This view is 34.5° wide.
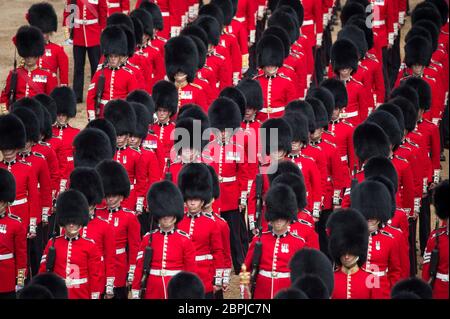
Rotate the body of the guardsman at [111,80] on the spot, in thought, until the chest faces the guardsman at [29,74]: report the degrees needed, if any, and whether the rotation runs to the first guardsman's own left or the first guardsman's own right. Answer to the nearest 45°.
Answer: approximately 90° to the first guardsman's own right

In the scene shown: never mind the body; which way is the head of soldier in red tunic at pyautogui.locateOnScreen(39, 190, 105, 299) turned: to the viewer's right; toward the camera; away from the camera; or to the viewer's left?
toward the camera

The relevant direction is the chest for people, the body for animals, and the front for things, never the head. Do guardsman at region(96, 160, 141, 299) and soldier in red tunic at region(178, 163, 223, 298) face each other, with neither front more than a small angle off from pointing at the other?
no

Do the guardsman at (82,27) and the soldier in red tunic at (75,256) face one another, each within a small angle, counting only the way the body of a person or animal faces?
no

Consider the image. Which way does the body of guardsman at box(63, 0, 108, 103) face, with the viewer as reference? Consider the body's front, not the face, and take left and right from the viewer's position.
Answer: facing the viewer

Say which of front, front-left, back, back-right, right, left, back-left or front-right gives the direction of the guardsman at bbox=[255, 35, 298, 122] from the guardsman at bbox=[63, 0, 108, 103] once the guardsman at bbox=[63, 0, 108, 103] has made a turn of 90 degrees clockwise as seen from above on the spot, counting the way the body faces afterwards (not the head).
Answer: back-left

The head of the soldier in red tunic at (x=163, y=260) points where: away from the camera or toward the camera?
toward the camera

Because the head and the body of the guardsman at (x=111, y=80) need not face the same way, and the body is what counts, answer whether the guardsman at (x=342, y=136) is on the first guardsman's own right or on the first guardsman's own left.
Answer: on the first guardsman's own left

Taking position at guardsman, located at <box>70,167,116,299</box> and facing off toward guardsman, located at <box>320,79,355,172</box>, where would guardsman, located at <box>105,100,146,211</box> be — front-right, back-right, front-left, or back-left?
front-left

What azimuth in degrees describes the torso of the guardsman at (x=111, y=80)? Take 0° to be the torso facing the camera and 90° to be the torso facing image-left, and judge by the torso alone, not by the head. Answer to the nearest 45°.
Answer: approximately 0°

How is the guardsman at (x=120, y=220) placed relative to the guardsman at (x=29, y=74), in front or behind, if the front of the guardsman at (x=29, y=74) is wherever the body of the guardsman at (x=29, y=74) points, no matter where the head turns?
in front

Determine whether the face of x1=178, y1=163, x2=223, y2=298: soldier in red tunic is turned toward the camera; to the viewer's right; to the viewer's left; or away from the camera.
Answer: toward the camera

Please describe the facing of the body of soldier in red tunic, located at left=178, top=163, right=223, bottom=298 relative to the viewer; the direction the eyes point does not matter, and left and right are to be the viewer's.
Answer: facing the viewer and to the left of the viewer

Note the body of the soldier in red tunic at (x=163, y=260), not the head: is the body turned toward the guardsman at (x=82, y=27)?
no

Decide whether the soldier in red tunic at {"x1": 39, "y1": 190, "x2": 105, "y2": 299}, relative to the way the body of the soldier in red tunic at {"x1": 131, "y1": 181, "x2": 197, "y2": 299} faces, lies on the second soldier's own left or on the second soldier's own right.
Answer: on the second soldier's own right

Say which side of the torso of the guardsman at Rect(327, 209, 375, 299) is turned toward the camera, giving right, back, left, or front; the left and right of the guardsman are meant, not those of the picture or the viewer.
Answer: front

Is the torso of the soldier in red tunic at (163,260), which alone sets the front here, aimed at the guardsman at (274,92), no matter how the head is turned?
no
